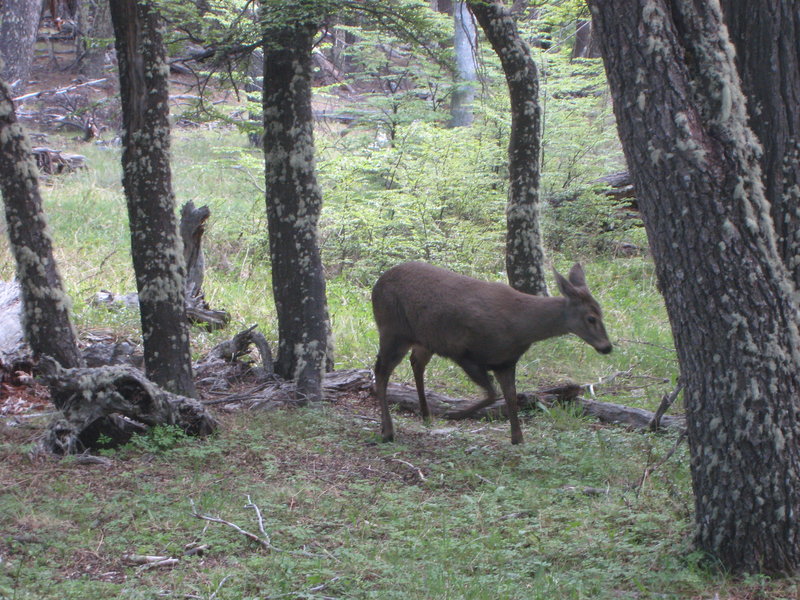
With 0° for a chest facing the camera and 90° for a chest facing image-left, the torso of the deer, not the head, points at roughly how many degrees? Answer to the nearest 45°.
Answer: approximately 270°

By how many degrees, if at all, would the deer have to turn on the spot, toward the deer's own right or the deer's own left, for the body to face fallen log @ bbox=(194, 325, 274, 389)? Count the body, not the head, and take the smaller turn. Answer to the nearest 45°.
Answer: approximately 135° to the deer's own left

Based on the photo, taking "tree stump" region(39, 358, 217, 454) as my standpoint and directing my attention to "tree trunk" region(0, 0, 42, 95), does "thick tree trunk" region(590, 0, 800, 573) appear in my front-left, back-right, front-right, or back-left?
back-right

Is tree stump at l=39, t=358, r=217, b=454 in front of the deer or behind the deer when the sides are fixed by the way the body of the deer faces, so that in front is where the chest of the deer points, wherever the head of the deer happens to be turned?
behind

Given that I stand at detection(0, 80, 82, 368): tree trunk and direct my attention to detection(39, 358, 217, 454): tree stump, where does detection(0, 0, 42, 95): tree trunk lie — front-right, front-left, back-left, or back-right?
back-left

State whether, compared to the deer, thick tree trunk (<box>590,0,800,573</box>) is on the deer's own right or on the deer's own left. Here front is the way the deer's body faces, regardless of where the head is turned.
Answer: on the deer's own right

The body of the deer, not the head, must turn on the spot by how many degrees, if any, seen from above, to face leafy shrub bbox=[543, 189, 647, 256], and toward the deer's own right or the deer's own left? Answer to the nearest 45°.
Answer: approximately 90° to the deer's own left

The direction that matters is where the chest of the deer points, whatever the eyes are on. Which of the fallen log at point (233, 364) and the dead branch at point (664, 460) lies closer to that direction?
the dead branch

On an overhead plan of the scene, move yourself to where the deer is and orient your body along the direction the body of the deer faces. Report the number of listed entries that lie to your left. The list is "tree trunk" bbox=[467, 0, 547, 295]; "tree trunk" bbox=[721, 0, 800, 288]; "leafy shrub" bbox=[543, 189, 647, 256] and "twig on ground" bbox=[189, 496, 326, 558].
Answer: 2

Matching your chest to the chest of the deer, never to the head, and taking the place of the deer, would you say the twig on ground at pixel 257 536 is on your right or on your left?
on your right

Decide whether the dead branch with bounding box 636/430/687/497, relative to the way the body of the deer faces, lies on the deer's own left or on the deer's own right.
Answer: on the deer's own right
